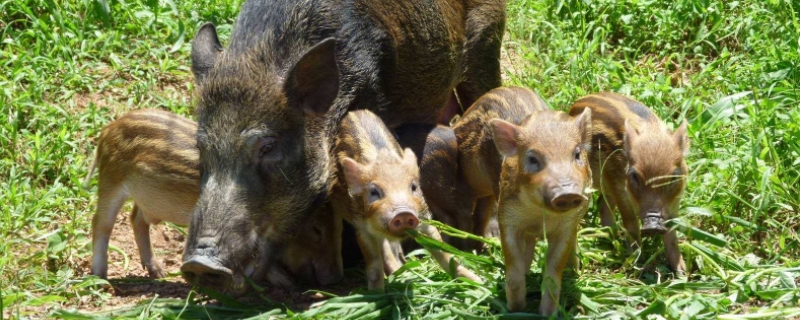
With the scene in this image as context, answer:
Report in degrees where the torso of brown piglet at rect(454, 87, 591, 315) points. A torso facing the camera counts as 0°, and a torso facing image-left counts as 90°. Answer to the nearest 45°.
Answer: approximately 315°

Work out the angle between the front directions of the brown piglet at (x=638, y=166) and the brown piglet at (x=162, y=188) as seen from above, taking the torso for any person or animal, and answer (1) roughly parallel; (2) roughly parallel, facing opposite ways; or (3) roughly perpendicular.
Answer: roughly perpendicular

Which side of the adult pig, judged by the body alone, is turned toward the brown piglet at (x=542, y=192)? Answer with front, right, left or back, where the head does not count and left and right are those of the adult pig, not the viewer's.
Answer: left

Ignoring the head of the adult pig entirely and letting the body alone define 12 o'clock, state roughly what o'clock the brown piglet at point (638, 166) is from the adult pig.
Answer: The brown piglet is roughly at 8 o'clock from the adult pig.

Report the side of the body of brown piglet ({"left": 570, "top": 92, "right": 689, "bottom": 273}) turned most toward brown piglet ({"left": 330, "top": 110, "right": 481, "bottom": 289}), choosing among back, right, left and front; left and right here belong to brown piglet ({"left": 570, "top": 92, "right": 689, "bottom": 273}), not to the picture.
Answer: right

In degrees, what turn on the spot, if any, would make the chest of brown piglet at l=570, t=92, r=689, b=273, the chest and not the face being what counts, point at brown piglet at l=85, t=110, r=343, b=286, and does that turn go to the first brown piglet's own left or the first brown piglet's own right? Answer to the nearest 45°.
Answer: approximately 135° to the first brown piglet's own right

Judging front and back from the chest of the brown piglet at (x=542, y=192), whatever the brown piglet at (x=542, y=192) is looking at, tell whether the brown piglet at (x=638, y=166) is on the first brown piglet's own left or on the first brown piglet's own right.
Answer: on the first brown piglet's own left

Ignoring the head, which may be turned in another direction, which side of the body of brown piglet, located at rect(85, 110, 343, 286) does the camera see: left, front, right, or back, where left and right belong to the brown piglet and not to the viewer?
right

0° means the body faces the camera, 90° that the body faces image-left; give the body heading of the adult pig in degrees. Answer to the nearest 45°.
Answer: approximately 45°
